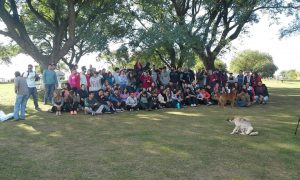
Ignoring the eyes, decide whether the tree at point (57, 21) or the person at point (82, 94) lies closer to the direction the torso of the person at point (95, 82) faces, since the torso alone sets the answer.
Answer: the person

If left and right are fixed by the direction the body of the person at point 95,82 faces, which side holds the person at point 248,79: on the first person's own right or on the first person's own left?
on the first person's own left

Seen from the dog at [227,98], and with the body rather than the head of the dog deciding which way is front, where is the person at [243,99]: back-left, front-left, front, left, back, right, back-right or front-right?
front-left

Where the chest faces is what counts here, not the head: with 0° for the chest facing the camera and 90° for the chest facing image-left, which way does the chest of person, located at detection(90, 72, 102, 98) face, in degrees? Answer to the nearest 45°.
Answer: approximately 0°

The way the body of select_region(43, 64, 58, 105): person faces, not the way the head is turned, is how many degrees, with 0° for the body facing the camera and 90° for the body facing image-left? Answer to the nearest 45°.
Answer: approximately 0°

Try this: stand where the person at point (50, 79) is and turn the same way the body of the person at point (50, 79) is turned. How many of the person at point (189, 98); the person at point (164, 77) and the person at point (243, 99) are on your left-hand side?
3

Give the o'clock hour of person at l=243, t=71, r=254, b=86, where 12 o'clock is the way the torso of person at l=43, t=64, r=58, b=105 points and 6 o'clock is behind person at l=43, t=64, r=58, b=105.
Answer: person at l=243, t=71, r=254, b=86 is roughly at 9 o'clock from person at l=43, t=64, r=58, b=105.

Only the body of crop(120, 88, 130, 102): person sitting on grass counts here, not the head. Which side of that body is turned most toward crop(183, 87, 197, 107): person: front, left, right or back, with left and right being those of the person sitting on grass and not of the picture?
left

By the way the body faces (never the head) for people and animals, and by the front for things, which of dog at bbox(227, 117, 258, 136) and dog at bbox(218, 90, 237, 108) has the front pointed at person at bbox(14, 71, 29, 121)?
dog at bbox(227, 117, 258, 136)

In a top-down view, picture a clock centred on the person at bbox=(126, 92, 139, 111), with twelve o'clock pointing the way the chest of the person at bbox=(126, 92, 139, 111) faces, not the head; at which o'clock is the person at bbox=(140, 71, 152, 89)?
the person at bbox=(140, 71, 152, 89) is roughly at 7 o'clock from the person at bbox=(126, 92, 139, 111).

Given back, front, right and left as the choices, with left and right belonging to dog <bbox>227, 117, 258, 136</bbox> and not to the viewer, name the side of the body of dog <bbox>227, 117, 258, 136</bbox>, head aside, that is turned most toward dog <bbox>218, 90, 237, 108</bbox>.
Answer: right
